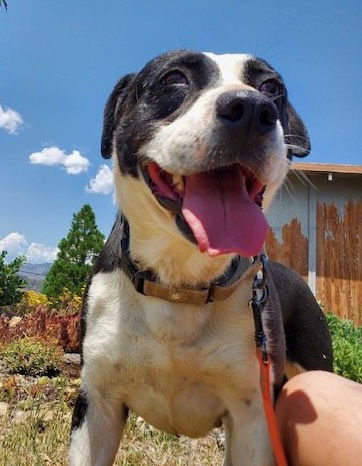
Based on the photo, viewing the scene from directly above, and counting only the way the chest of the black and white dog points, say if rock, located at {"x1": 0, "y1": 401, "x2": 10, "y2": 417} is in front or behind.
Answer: behind

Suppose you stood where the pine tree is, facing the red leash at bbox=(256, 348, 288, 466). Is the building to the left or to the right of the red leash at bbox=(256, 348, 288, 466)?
left

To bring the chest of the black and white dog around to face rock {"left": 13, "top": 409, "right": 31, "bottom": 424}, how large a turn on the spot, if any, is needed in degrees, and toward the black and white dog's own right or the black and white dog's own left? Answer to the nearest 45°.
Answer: approximately 135° to the black and white dog's own right

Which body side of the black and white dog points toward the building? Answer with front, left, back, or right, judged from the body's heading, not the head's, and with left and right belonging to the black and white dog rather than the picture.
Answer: back

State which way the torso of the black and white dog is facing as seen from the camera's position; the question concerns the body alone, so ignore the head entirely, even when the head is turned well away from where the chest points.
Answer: toward the camera

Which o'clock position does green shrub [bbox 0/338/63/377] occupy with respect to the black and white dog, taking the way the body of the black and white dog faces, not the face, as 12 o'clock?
The green shrub is roughly at 5 o'clock from the black and white dog.

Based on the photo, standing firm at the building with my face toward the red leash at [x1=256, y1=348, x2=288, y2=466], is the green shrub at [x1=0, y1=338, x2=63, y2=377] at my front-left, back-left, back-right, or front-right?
front-right
